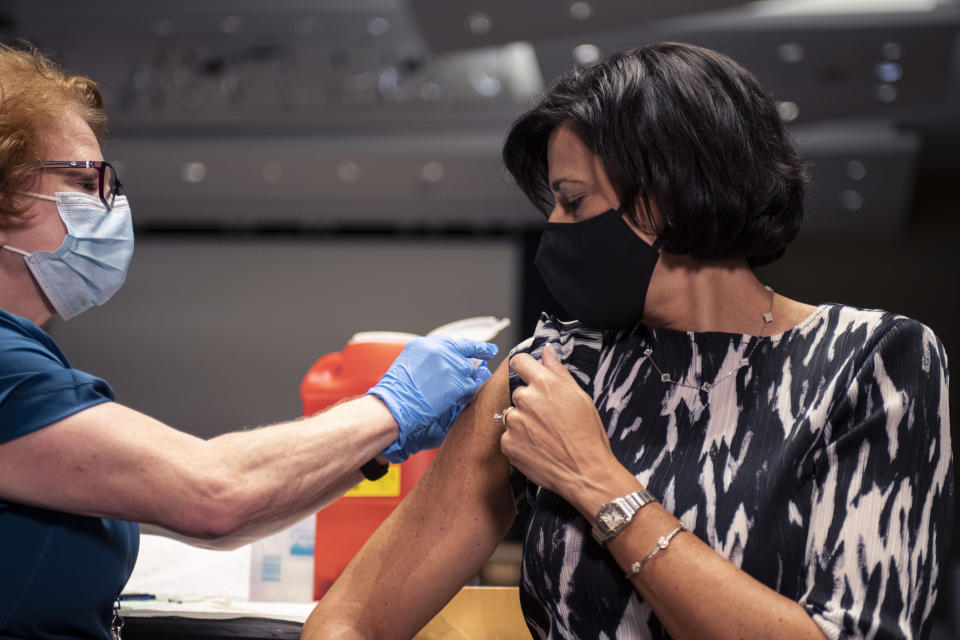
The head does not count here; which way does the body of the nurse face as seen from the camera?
to the viewer's right

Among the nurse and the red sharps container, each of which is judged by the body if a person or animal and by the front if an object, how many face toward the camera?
1

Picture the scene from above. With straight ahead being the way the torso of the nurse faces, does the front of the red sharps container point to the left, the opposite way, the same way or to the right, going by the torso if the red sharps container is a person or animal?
to the right

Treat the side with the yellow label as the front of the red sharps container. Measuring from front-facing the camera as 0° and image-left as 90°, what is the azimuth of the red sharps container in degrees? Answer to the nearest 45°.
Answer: approximately 0°

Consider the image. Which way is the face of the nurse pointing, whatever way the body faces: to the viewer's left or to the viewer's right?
to the viewer's right
